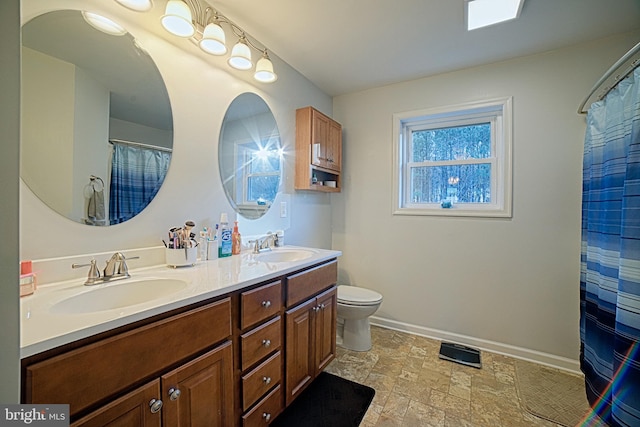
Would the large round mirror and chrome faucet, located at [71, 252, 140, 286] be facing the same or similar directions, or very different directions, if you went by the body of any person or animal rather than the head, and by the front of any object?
same or similar directions

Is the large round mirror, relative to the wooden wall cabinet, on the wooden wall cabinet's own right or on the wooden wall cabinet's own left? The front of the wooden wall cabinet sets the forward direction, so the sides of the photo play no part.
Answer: on the wooden wall cabinet's own right

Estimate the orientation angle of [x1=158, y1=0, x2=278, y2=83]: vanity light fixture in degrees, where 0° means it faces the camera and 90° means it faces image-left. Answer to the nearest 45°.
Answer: approximately 315°

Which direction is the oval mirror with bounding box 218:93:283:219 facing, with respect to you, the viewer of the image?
facing the viewer and to the right of the viewer

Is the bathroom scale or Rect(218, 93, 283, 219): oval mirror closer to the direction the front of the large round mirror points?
the bathroom scale

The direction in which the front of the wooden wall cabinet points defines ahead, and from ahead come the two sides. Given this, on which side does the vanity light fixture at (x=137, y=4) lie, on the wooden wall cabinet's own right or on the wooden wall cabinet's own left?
on the wooden wall cabinet's own right

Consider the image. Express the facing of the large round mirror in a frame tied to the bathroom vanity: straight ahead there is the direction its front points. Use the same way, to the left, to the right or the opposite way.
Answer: the same way

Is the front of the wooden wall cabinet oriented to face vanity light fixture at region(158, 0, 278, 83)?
no

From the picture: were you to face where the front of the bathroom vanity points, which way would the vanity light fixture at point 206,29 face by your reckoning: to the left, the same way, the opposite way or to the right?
the same way

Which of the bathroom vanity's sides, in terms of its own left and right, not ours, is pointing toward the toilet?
left

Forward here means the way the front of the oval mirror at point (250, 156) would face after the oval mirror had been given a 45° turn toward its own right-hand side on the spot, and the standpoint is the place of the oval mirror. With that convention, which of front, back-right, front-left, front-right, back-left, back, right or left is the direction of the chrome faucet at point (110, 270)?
front-right

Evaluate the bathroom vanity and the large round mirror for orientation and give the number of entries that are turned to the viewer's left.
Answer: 0

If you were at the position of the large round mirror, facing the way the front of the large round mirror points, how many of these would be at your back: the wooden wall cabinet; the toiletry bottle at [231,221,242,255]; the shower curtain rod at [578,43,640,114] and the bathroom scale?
0

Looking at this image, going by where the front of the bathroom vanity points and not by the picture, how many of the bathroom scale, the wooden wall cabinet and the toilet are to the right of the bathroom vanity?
0
